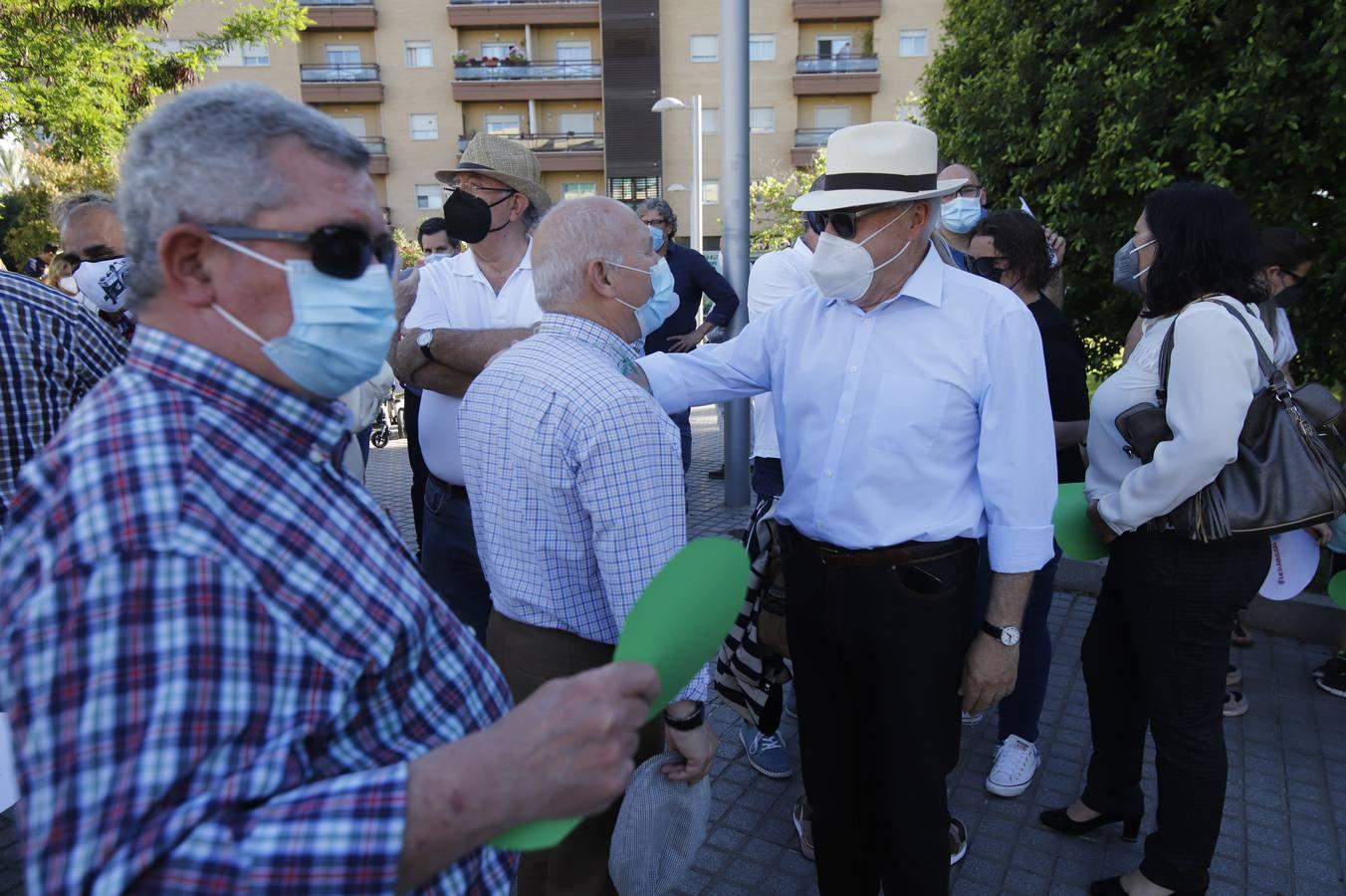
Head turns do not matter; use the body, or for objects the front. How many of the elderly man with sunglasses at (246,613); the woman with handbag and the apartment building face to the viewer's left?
1

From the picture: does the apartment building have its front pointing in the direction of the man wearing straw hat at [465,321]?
yes

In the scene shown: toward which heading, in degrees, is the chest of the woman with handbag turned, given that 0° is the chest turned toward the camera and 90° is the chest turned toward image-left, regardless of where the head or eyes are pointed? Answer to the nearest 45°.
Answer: approximately 90°

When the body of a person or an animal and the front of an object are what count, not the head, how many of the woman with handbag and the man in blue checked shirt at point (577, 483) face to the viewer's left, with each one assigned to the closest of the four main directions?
1

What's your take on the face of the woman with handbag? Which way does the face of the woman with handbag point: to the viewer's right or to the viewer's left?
to the viewer's left

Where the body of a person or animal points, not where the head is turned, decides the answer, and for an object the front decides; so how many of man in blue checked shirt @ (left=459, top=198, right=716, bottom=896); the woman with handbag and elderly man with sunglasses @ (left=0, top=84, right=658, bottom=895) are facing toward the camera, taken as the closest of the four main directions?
0

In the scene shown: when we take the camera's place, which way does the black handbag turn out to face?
facing the viewer

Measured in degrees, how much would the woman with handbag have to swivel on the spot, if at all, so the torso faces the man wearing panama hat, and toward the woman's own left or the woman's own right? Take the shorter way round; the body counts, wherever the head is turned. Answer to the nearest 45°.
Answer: approximately 45° to the woman's own left

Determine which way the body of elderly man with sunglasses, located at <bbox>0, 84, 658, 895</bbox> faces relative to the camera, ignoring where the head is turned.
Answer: to the viewer's right

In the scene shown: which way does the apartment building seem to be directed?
toward the camera

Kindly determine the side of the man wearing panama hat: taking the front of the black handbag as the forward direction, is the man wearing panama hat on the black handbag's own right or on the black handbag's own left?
on the black handbag's own right

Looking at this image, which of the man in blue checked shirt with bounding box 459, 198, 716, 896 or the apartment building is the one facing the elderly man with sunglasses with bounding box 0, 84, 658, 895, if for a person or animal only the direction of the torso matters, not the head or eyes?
the apartment building

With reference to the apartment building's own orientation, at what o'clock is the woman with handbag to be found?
The woman with handbag is roughly at 12 o'clock from the apartment building.

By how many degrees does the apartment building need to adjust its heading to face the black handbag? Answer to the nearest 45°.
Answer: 0° — it already faces it

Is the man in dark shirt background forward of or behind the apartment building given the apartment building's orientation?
forward

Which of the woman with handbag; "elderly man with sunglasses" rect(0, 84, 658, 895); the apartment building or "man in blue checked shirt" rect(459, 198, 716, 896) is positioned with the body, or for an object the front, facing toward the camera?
the apartment building

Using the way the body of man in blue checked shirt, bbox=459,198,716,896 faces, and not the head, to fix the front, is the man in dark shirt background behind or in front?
in front

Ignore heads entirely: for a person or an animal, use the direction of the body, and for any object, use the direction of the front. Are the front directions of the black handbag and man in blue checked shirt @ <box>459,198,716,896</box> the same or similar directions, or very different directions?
very different directions
